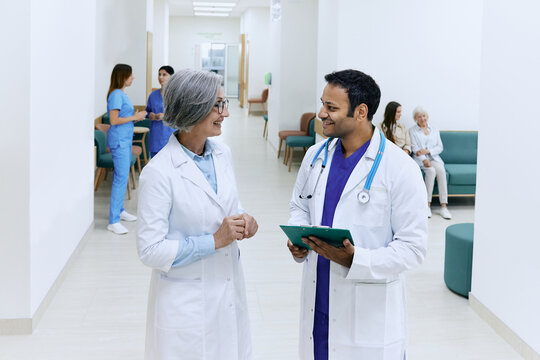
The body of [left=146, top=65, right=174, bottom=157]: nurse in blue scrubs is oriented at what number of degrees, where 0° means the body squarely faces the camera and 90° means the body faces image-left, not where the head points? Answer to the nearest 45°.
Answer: approximately 45°

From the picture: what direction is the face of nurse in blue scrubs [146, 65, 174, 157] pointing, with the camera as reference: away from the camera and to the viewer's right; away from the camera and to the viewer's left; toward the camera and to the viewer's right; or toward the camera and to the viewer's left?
toward the camera and to the viewer's left

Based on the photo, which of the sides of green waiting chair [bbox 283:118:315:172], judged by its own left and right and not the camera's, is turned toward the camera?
left

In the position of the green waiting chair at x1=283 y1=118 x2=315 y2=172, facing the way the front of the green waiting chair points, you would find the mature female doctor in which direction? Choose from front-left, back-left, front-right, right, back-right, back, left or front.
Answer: left

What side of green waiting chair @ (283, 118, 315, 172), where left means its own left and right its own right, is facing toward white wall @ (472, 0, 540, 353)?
left

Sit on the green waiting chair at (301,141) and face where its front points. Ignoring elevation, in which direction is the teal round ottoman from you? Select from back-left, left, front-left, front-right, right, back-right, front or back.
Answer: left

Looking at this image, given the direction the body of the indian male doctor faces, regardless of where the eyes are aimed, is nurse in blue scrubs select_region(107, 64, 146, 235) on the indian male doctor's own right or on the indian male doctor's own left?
on the indian male doctor's own right

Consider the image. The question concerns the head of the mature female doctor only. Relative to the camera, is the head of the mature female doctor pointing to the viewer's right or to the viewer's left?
to the viewer's right

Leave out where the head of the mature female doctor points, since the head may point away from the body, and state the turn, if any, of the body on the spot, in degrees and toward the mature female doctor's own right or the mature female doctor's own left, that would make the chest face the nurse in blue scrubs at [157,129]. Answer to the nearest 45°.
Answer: approximately 135° to the mature female doctor's own left

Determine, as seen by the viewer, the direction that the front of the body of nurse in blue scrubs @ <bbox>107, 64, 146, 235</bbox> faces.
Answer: to the viewer's right

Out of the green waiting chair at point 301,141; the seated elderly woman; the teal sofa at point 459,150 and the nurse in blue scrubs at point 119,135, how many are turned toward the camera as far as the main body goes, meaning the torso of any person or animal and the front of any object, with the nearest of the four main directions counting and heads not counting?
2

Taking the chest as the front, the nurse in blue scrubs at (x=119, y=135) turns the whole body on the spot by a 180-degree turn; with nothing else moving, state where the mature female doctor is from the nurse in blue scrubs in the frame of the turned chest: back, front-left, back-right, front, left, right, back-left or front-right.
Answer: left

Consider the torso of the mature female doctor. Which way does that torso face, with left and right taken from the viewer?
facing the viewer and to the right of the viewer
